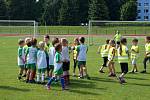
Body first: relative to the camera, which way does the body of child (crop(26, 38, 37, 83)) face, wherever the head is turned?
away from the camera

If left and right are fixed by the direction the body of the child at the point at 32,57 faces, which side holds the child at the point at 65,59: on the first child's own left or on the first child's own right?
on the first child's own right
